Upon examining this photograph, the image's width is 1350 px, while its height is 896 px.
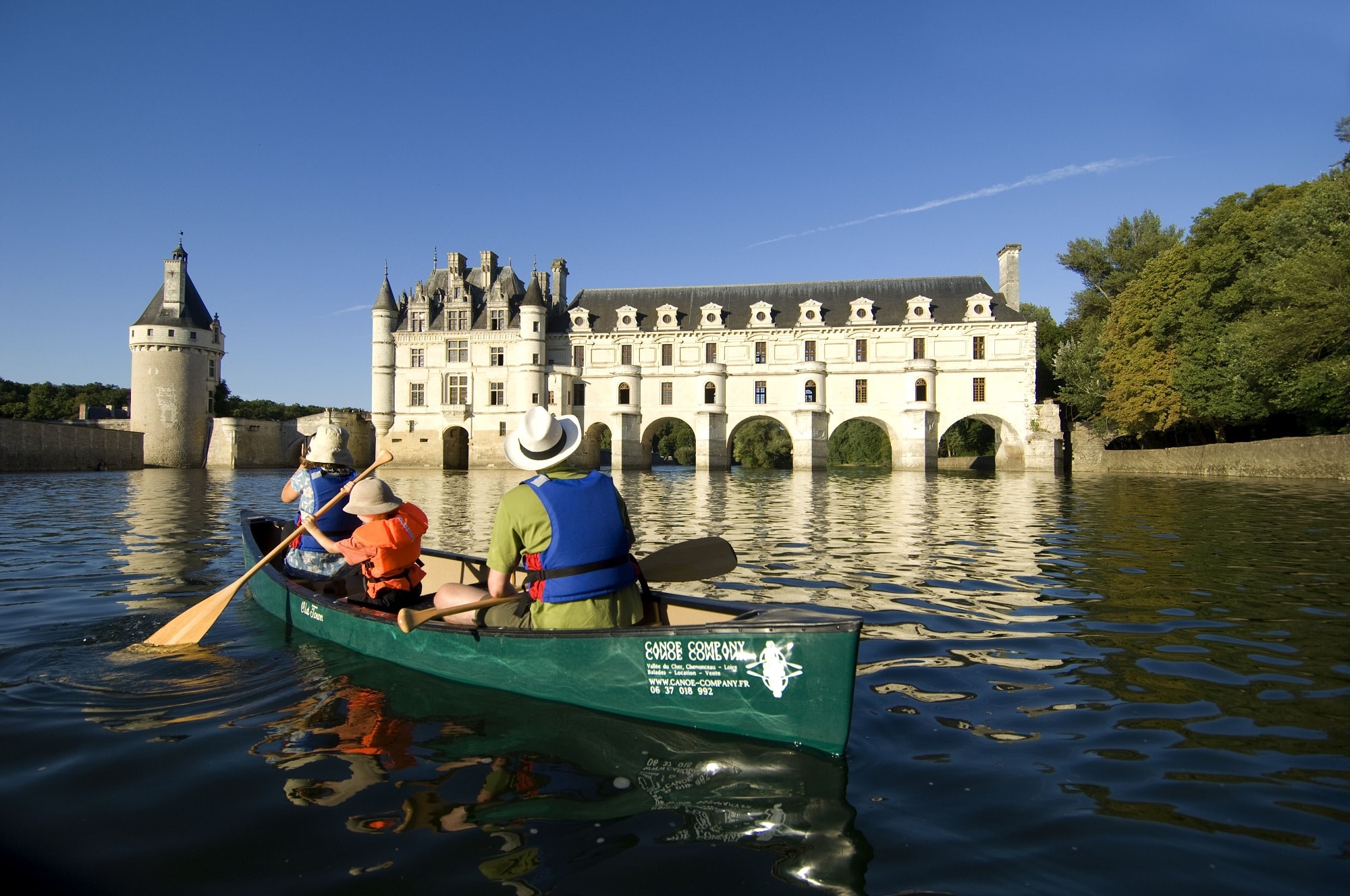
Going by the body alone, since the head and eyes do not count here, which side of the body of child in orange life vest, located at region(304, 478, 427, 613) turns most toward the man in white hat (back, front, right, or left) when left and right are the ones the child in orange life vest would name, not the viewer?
back

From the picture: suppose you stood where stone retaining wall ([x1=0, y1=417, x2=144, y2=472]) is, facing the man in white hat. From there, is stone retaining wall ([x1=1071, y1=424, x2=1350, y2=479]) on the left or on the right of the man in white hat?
left

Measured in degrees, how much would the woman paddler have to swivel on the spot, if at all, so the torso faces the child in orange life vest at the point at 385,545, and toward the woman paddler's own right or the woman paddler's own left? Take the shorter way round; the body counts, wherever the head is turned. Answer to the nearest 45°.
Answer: approximately 135° to the woman paddler's own left

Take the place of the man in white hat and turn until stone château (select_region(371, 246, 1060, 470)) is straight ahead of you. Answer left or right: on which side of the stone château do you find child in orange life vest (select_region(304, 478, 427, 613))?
left

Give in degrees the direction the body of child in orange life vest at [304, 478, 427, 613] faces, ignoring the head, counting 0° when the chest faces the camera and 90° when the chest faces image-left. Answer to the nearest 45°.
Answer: approximately 135°

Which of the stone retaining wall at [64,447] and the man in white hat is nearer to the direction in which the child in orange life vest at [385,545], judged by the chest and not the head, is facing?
the stone retaining wall

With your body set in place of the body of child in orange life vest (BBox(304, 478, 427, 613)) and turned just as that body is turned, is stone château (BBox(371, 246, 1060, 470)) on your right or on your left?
on your right

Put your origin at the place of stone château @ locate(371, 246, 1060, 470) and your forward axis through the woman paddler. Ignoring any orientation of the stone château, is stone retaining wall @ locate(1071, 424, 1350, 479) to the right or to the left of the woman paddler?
left

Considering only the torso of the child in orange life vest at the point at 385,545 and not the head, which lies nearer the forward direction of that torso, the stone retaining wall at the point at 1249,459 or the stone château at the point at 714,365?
the stone château

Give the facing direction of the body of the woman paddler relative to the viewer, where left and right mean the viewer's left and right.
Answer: facing away from the viewer and to the left of the viewer

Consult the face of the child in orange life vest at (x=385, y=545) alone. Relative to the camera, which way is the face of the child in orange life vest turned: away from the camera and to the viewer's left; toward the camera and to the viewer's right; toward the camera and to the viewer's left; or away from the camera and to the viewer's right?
away from the camera and to the viewer's left

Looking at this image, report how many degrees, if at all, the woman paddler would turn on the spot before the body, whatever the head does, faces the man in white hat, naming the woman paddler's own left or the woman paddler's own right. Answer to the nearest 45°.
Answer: approximately 135° to the woman paddler's own left

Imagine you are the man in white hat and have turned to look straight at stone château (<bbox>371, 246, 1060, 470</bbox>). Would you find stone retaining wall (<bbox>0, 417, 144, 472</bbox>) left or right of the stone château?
left
